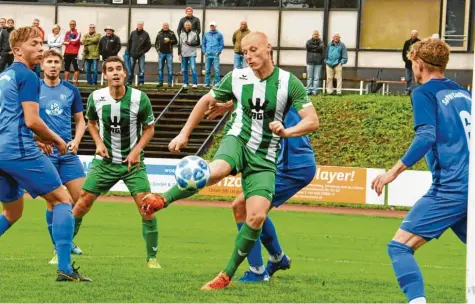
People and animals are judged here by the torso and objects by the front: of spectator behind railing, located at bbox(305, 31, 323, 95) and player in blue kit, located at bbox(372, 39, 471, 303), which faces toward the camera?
the spectator behind railing

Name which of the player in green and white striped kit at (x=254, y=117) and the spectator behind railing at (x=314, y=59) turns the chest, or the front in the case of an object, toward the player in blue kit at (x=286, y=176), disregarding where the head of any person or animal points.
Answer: the spectator behind railing

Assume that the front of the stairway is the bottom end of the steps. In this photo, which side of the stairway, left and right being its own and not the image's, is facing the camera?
front

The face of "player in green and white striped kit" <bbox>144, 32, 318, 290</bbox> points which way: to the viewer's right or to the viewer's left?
to the viewer's left

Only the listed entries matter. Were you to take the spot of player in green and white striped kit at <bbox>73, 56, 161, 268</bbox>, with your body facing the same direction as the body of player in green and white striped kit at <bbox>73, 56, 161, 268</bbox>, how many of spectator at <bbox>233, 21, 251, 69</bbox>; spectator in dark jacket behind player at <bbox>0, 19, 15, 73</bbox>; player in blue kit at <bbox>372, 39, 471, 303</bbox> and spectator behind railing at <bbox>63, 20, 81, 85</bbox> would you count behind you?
3

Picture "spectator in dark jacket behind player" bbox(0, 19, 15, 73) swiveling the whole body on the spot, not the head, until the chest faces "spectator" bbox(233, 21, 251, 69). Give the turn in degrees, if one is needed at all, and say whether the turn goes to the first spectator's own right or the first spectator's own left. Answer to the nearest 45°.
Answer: approximately 45° to the first spectator's own left

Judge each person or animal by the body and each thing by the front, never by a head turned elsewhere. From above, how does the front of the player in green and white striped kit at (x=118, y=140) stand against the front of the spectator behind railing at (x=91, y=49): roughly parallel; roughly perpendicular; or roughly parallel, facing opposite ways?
roughly parallel

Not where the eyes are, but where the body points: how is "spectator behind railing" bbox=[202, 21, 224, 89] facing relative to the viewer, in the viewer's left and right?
facing the viewer

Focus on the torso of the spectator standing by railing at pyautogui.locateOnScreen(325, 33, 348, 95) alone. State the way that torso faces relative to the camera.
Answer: toward the camera

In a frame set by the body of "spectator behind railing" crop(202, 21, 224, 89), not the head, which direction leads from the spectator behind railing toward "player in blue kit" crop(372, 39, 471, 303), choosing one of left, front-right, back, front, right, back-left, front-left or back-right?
front

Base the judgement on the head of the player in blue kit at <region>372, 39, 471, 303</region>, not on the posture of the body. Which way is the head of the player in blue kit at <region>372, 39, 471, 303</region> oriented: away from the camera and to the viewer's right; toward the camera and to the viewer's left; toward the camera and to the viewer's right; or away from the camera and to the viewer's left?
away from the camera and to the viewer's left

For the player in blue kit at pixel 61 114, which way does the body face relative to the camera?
toward the camera

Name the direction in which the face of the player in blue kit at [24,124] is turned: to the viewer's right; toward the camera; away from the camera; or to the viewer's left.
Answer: to the viewer's right

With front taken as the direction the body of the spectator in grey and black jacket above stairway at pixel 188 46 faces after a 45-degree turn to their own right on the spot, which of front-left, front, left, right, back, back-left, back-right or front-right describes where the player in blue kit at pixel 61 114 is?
front-left

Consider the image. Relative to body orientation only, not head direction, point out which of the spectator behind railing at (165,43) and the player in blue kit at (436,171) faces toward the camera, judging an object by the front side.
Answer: the spectator behind railing
